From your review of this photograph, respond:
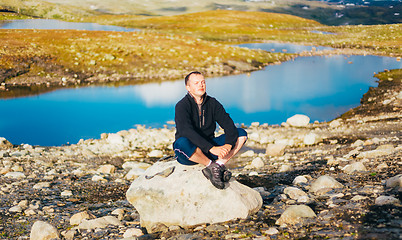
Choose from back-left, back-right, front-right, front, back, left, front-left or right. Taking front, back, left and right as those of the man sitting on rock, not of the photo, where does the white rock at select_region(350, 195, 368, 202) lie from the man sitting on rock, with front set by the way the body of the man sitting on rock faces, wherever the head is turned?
front-left

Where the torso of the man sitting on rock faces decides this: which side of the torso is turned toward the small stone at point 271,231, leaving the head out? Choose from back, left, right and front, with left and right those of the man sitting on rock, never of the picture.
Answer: front

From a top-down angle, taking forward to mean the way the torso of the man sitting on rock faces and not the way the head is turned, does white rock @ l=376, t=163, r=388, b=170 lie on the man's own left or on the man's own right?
on the man's own left

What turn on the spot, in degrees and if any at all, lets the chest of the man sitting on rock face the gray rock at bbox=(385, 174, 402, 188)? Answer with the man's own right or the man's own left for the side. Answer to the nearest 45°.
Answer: approximately 45° to the man's own left

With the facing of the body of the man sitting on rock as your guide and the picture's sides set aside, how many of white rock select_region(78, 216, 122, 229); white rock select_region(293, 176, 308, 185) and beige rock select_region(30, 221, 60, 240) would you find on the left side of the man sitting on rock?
1

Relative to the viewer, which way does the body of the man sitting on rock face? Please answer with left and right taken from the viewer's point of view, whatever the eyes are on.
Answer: facing the viewer and to the right of the viewer

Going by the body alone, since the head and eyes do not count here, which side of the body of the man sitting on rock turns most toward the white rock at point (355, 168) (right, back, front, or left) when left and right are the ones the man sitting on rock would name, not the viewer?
left

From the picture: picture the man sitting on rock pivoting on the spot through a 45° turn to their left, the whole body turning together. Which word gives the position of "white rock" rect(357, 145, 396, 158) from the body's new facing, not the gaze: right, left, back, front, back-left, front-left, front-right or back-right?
front-left

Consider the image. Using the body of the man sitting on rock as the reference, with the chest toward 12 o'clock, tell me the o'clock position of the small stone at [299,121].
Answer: The small stone is roughly at 8 o'clock from the man sitting on rock.

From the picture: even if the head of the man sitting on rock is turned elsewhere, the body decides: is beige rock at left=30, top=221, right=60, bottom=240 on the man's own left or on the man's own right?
on the man's own right

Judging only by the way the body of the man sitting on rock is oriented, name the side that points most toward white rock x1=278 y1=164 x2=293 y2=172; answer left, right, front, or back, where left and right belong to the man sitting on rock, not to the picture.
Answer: left

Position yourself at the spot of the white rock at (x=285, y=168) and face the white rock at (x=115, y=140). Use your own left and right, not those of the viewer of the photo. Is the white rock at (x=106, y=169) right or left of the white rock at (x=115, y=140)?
left
